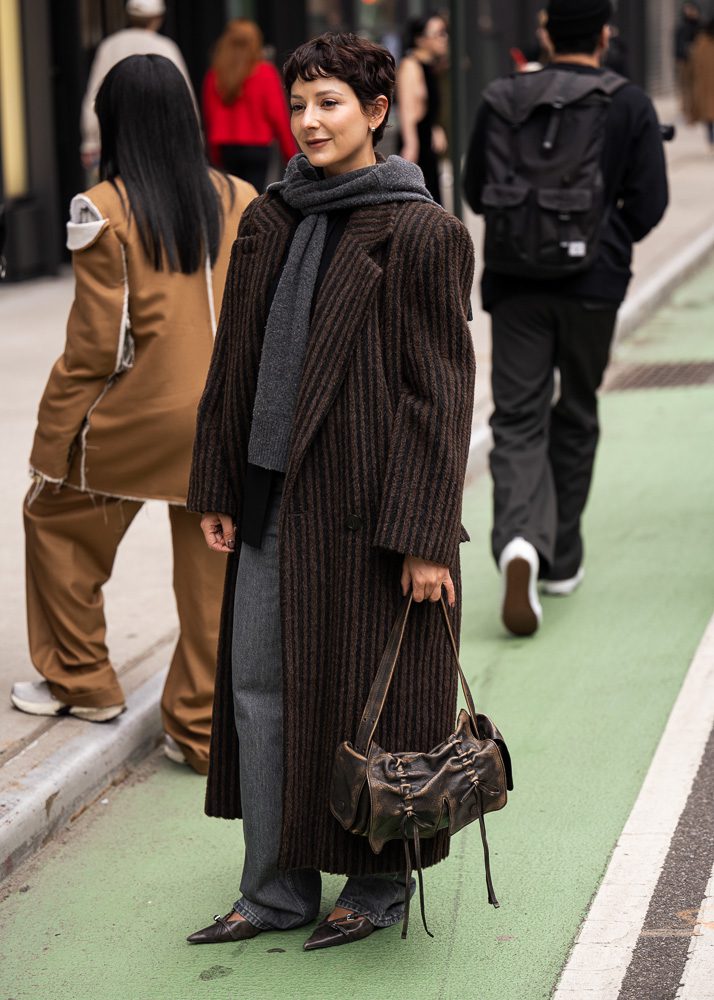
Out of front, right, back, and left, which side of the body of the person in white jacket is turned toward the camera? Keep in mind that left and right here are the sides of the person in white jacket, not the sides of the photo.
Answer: back

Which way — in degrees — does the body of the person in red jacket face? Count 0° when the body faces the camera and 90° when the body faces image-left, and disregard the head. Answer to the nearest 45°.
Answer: approximately 180°

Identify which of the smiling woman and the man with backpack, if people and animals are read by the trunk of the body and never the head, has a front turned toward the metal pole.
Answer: the man with backpack

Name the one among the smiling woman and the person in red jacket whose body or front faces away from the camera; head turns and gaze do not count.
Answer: the person in red jacket

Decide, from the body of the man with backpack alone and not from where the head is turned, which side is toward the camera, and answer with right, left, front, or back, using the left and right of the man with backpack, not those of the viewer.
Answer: back

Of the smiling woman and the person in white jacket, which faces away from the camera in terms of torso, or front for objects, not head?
the person in white jacket

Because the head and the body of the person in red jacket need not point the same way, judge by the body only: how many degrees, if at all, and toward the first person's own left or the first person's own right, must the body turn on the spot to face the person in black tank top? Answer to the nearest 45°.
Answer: approximately 45° to the first person's own right

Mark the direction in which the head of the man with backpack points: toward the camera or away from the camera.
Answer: away from the camera

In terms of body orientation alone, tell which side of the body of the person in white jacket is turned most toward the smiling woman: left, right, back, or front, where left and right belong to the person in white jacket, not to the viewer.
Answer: back

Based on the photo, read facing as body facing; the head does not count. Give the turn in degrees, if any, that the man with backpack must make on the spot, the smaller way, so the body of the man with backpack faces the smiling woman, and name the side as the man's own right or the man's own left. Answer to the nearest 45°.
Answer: approximately 180°

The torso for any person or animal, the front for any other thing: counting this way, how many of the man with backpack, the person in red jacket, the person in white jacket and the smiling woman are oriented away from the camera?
3

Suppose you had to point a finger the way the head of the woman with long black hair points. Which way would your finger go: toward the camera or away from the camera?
away from the camera

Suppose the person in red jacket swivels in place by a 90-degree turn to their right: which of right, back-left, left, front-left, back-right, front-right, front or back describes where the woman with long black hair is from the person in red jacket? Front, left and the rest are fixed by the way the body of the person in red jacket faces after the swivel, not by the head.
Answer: right
